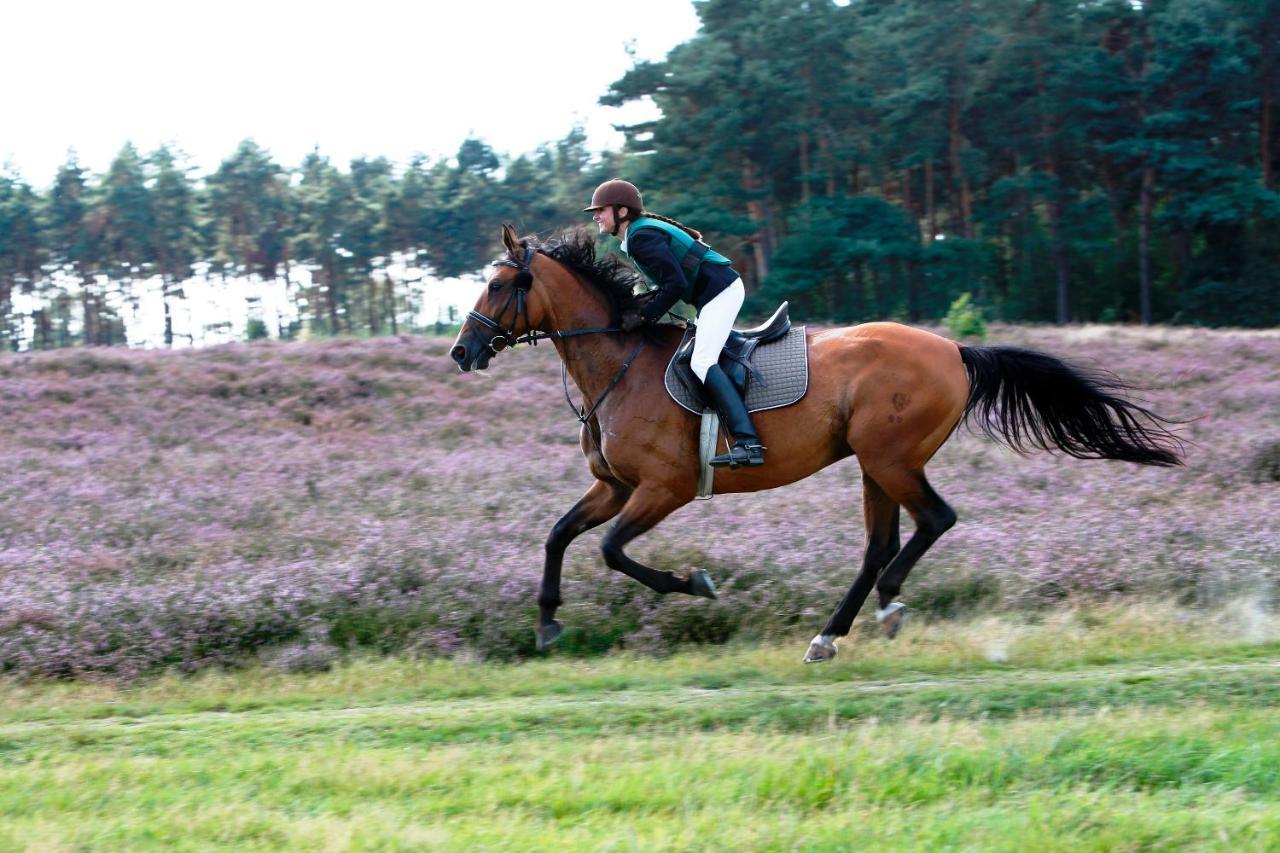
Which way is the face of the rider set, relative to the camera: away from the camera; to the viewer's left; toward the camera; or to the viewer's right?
to the viewer's left

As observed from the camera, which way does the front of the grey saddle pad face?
facing to the left of the viewer

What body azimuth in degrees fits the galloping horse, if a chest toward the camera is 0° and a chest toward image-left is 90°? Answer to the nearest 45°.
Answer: approximately 90°

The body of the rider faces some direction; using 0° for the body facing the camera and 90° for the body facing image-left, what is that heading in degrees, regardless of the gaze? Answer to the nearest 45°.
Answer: approximately 90°
